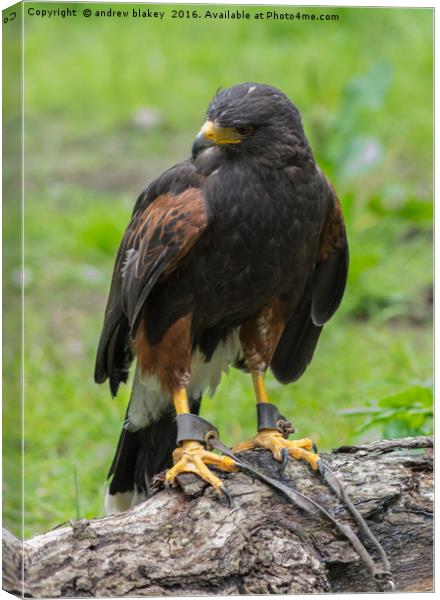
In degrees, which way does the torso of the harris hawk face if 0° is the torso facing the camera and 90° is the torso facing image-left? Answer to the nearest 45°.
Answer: approximately 315°
